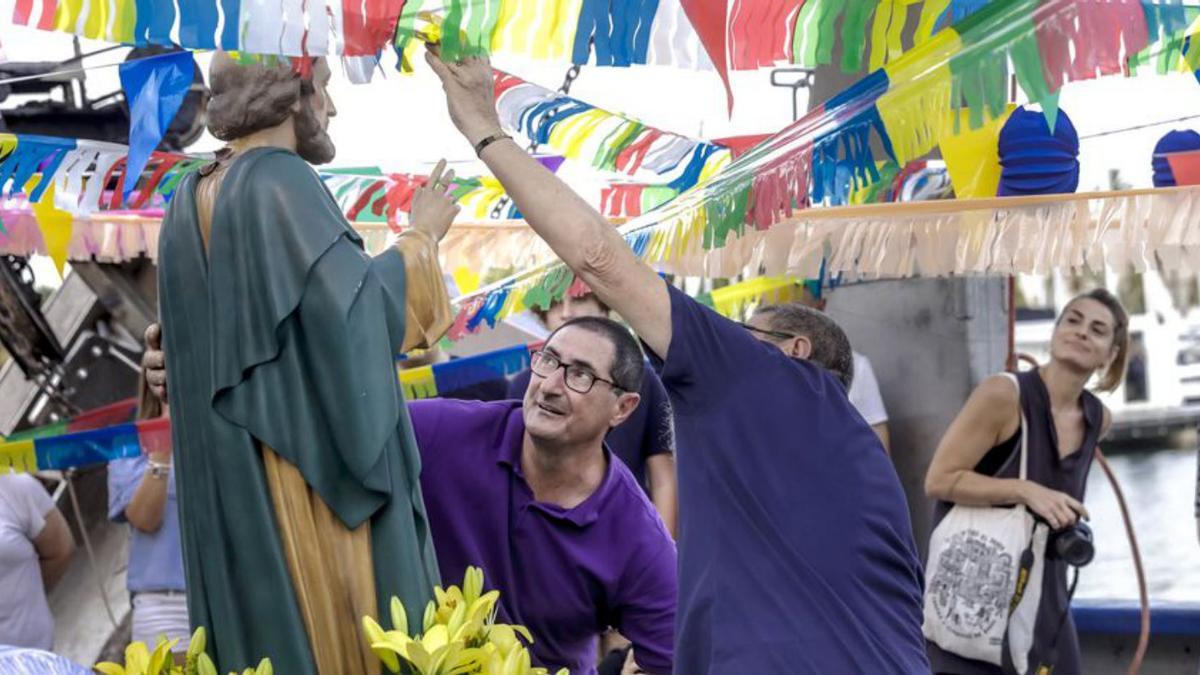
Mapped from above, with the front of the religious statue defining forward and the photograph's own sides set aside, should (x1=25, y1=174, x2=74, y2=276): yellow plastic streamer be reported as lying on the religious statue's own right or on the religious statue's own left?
on the religious statue's own left

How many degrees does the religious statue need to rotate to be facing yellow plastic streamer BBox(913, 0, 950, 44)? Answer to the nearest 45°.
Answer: approximately 45° to its right

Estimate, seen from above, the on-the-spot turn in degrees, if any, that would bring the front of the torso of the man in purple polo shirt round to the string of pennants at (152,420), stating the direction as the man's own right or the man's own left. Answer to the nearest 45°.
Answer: approximately 90° to the man's own right

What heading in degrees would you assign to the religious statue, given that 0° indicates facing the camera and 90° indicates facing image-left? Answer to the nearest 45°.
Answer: approximately 225°

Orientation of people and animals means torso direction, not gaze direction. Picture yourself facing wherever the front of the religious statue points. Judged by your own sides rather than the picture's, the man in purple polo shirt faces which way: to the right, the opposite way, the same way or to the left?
the opposite way
